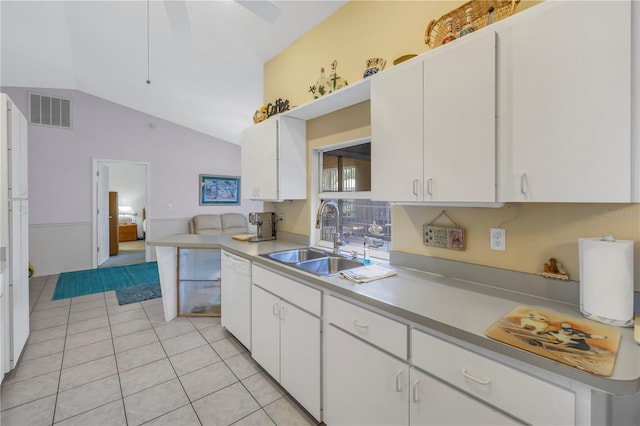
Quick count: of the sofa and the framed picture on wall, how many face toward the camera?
2

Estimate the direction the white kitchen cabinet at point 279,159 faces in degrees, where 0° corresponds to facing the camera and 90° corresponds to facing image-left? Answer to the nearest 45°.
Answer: approximately 45°

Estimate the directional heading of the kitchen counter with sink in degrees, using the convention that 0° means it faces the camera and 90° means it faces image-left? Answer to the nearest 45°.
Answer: approximately 45°

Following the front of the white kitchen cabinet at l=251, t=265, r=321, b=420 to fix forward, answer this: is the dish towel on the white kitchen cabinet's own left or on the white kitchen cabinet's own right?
on the white kitchen cabinet's own left

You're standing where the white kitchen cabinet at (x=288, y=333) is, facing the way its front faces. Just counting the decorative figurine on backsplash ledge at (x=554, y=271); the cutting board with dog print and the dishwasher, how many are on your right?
1

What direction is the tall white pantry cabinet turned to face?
to the viewer's right

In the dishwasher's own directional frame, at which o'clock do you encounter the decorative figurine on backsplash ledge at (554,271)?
The decorative figurine on backsplash ledge is roughly at 9 o'clock from the dishwasher.

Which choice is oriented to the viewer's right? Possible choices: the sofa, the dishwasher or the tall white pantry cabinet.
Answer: the tall white pantry cabinet

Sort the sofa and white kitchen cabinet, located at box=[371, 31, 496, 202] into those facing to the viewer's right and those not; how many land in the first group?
0

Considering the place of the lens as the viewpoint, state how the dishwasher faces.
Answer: facing the viewer and to the left of the viewer

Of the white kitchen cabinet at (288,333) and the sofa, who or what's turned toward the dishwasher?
the sofa

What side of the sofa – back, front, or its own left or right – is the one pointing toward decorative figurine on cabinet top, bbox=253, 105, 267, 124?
front

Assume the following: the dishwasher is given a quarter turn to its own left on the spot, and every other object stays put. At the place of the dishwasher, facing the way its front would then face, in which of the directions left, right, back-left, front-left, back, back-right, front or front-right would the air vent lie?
back

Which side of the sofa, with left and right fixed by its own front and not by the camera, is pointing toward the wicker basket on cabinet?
front

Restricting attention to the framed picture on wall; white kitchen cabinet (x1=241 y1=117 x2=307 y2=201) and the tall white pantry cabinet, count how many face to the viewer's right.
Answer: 1

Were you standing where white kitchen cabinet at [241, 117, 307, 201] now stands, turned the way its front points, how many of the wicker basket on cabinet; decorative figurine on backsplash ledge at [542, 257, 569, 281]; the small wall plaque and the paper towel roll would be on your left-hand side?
4

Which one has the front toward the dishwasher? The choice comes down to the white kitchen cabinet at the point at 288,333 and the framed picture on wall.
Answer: the framed picture on wall

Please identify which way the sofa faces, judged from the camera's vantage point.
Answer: facing the viewer

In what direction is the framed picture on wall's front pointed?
toward the camera

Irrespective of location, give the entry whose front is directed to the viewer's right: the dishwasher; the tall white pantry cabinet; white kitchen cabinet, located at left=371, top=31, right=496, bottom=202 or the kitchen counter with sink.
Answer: the tall white pantry cabinet
